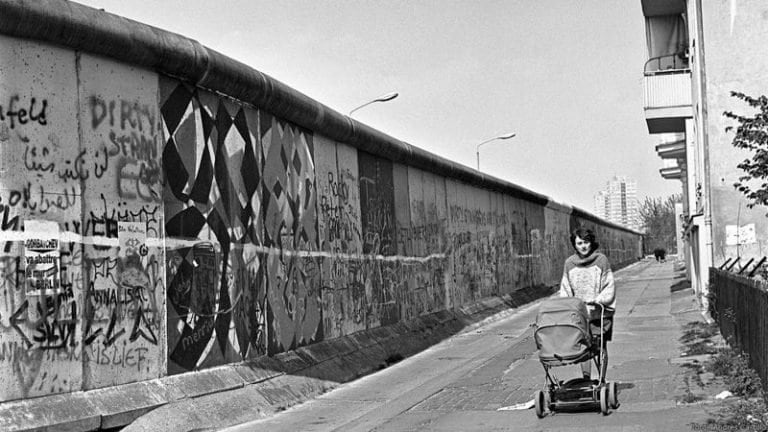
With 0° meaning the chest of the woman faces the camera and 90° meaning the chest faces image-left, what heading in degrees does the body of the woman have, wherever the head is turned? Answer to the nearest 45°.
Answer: approximately 0°

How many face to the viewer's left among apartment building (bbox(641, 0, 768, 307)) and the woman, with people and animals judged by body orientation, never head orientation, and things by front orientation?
1

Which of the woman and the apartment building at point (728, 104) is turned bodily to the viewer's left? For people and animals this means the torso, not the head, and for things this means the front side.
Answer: the apartment building

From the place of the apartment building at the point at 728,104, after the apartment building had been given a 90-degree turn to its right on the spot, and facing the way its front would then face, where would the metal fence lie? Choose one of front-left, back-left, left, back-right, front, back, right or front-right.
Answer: back

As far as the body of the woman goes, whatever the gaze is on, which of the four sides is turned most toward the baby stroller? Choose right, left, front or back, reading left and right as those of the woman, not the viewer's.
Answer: front

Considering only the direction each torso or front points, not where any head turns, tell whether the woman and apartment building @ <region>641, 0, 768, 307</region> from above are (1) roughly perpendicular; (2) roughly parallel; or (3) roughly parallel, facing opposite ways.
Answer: roughly perpendicular

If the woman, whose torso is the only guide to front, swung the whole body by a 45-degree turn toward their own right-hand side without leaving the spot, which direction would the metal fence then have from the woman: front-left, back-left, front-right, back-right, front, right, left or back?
back

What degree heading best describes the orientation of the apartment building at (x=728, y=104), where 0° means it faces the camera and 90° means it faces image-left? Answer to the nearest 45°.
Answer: approximately 90°
